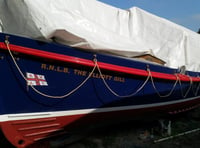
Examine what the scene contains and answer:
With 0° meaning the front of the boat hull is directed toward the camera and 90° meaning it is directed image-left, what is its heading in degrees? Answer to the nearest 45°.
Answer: approximately 45°
